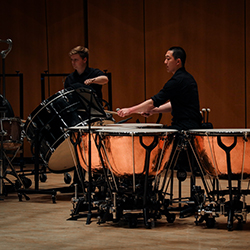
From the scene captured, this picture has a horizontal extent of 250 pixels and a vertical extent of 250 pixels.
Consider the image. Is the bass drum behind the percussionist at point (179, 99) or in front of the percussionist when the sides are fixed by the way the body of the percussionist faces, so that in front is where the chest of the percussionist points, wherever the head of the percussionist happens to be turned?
in front

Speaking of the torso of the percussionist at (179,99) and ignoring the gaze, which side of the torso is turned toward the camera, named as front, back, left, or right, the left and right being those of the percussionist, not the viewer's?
left

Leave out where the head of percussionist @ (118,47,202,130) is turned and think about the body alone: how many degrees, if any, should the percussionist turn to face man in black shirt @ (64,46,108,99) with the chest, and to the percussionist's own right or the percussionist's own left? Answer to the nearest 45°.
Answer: approximately 45° to the percussionist's own right

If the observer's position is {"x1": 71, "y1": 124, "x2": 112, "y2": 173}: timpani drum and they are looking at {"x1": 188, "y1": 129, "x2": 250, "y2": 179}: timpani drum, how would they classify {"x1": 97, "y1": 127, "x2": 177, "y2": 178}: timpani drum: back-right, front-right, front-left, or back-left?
front-right

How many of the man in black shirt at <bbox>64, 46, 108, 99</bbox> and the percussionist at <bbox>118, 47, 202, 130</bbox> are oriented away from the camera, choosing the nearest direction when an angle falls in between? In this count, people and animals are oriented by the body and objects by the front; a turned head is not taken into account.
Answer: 0

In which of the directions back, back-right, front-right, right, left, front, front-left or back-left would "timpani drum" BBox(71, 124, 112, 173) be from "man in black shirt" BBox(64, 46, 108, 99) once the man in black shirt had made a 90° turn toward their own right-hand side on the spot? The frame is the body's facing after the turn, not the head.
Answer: back-left

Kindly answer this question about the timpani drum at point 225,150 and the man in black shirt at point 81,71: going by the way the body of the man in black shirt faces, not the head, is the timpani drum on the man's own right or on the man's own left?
on the man's own left
